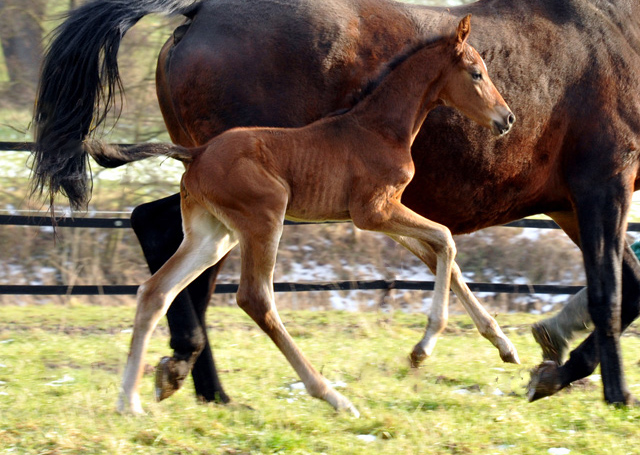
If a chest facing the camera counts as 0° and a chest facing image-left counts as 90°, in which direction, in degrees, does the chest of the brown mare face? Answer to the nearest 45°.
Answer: approximately 270°

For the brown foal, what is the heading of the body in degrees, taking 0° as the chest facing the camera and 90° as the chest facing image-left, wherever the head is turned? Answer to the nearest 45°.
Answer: approximately 270°

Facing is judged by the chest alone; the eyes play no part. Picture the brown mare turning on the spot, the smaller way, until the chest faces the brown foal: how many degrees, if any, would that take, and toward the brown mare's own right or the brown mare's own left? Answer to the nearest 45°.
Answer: approximately 135° to the brown mare's own right

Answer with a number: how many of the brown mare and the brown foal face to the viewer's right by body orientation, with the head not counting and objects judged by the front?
2

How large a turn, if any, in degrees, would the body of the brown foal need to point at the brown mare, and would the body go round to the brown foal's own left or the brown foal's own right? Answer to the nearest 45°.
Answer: approximately 45° to the brown foal's own left

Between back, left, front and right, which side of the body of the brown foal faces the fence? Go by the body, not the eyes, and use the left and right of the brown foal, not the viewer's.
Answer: left

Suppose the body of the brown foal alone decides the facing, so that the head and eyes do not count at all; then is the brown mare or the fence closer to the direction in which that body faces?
the brown mare
